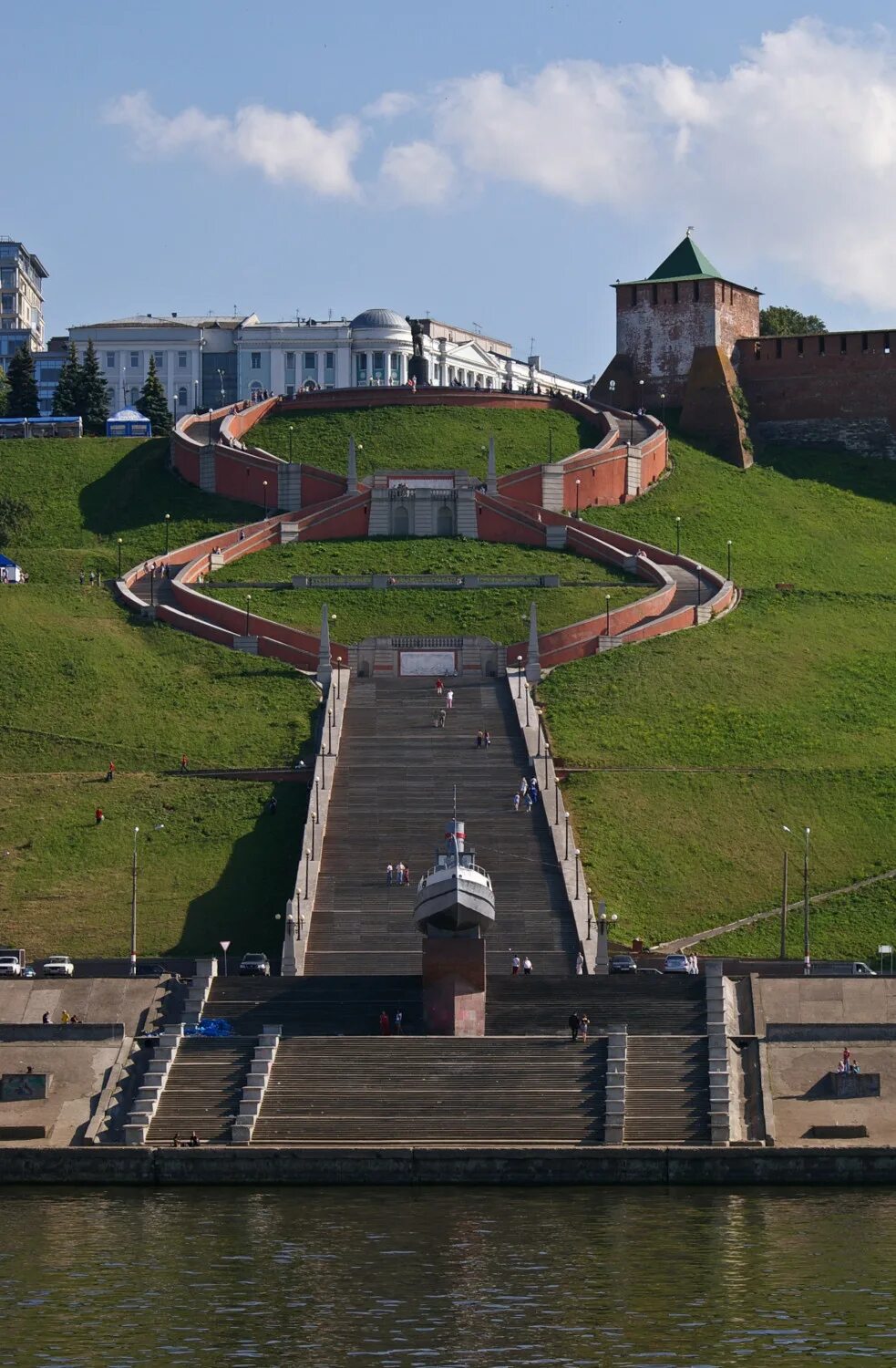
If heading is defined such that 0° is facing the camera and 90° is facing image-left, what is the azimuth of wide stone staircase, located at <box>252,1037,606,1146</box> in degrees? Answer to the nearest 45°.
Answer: approximately 0°

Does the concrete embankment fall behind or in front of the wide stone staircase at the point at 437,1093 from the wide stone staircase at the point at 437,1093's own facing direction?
in front
